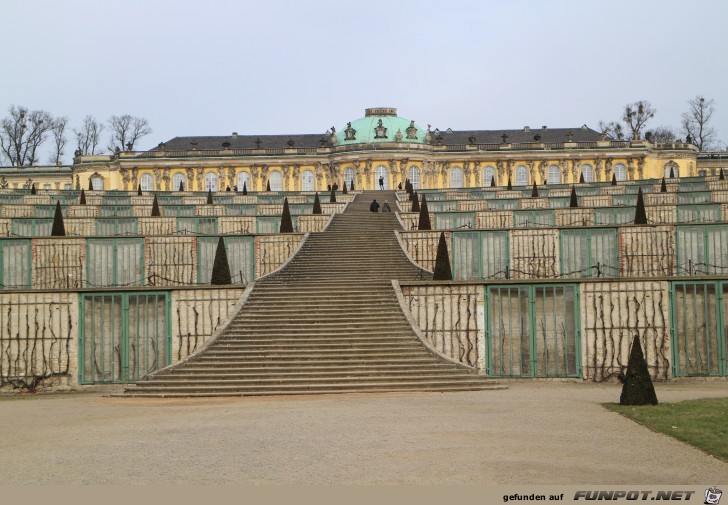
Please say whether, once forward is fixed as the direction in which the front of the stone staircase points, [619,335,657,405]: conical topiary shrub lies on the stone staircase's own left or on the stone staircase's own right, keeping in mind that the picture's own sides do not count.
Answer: on the stone staircase's own left

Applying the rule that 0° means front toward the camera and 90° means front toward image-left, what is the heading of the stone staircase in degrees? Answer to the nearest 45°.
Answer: approximately 0°

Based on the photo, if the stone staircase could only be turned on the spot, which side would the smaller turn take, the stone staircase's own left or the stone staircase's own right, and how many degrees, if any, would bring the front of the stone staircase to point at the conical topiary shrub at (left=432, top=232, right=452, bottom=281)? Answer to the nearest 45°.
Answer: approximately 135° to the stone staircase's own left

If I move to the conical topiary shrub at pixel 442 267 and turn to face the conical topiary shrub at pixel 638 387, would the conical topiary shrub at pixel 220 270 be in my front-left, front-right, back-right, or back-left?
back-right

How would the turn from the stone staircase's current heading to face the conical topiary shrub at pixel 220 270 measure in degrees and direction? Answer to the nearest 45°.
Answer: approximately 135° to its right
